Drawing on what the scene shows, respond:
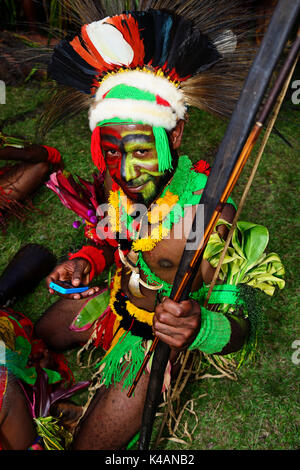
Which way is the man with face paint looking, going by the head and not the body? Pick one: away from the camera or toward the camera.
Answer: toward the camera

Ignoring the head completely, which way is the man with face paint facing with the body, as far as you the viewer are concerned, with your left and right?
facing the viewer and to the left of the viewer
